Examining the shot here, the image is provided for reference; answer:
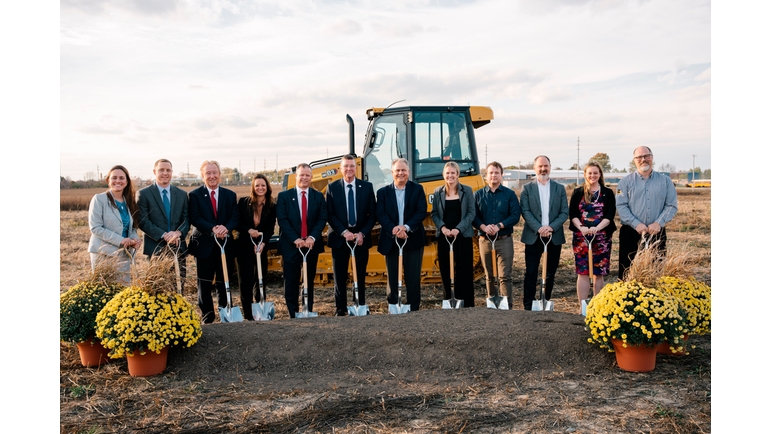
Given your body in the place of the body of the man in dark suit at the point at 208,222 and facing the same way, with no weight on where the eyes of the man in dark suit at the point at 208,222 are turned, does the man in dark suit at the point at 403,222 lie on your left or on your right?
on your left

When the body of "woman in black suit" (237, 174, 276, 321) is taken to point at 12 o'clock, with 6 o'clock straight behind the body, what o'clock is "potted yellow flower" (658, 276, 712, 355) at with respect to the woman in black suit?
The potted yellow flower is roughly at 10 o'clock from the woman in black suit.

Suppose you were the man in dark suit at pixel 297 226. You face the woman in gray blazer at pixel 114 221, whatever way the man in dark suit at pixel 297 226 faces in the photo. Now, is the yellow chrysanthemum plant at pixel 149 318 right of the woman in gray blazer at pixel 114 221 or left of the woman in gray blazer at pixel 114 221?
left

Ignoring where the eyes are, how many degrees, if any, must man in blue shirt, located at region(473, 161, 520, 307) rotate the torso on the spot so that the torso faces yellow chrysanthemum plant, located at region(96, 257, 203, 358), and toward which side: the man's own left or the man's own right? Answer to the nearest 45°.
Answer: approximately 45° to the man's own right

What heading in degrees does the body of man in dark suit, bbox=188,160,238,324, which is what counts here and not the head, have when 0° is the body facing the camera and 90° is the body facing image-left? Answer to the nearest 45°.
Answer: approximately 0°

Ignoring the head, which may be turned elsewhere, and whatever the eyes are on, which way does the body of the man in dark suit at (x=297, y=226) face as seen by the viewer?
toward the camera

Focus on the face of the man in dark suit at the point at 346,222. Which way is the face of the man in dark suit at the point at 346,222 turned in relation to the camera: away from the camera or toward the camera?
toward the camera

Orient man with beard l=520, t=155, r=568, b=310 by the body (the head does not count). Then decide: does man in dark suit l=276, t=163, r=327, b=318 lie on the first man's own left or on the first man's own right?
on the first man's own right

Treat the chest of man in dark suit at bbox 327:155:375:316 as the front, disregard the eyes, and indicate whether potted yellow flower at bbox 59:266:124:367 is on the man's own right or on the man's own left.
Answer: on the man's own right

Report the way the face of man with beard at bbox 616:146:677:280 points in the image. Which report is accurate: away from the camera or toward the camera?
toward the camera

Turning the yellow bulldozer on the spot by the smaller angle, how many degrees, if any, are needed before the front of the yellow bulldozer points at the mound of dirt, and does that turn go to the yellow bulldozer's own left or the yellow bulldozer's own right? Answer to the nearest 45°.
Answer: approximately 45° to the yellow bulldozer's own left

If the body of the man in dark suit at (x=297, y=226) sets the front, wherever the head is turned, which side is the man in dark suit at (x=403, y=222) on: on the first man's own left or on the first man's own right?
on the first man's own left

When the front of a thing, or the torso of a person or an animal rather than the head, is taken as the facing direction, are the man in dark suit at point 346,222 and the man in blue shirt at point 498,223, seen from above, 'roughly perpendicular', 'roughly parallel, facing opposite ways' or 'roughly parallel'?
roughly parallel

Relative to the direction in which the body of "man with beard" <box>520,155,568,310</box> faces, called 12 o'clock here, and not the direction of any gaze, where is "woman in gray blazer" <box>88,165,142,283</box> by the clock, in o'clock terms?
The woman in gray blazer is roughly at 2 o'clock from the man with beard.

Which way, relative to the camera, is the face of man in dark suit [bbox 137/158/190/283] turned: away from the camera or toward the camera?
toward the camera

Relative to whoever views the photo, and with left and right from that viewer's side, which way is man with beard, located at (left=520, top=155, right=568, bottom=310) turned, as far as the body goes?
facing the viewer
